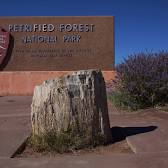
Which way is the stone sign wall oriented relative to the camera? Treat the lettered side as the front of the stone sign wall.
toward the camera

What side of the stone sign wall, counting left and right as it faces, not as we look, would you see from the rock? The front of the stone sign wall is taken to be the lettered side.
front
